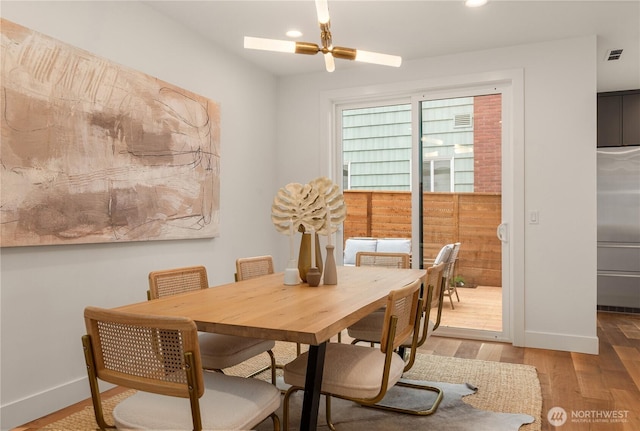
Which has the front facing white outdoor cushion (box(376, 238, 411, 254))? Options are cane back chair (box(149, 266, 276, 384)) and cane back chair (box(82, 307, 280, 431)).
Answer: cane back chair (box(82, 307, 280, 431))

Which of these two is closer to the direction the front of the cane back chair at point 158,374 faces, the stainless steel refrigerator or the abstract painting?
the stainless steel refrigerator

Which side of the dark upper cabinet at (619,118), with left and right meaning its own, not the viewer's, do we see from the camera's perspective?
front

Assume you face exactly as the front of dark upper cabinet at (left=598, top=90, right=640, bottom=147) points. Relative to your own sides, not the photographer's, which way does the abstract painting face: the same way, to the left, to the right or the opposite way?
to the left

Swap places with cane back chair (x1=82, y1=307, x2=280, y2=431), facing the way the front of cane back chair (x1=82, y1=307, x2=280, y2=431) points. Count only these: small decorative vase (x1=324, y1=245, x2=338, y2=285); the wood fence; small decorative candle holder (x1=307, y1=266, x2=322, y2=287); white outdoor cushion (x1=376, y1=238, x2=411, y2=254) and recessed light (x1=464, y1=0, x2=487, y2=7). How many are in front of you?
5

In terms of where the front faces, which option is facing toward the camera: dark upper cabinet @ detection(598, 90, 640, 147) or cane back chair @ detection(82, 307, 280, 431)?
the dark upper cabinet

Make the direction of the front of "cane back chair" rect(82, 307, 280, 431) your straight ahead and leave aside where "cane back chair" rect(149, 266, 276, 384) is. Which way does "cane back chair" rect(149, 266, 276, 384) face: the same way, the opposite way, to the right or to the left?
to the right

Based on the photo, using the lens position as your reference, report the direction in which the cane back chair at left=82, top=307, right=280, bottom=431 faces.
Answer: facing away from the viewer and to the right of the viewer

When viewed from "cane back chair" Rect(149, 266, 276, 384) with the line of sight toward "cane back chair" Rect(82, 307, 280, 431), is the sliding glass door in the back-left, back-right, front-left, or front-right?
back-left

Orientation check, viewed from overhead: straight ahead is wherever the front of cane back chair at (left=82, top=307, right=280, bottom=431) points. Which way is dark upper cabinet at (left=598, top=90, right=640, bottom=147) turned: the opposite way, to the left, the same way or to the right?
the opposite way

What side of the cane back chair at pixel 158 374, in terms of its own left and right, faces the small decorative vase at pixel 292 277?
front

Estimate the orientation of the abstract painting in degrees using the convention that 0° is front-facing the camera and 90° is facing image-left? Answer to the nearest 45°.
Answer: approximately 315°

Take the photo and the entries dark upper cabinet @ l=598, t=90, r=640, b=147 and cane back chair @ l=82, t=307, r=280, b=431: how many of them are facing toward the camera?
1

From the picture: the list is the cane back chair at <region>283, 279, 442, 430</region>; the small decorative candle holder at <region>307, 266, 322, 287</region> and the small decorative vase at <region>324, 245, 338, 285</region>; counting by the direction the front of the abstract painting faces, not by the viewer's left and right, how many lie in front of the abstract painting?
3

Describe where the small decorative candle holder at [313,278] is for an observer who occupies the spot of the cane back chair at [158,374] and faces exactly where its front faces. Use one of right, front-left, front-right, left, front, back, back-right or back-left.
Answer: front

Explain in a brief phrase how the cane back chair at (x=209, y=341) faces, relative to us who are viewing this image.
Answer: facing the viewer and to the right of the viewer

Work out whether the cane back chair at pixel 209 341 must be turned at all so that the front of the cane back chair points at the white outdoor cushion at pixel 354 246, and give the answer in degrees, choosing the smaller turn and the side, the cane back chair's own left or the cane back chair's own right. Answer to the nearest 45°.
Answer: approximately 90° to the cane back chair's own left

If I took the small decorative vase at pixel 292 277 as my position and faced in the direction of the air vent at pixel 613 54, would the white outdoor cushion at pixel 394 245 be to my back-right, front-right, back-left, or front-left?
front-left

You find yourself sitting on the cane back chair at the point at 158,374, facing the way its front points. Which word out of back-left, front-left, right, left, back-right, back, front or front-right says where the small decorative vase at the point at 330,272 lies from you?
front
